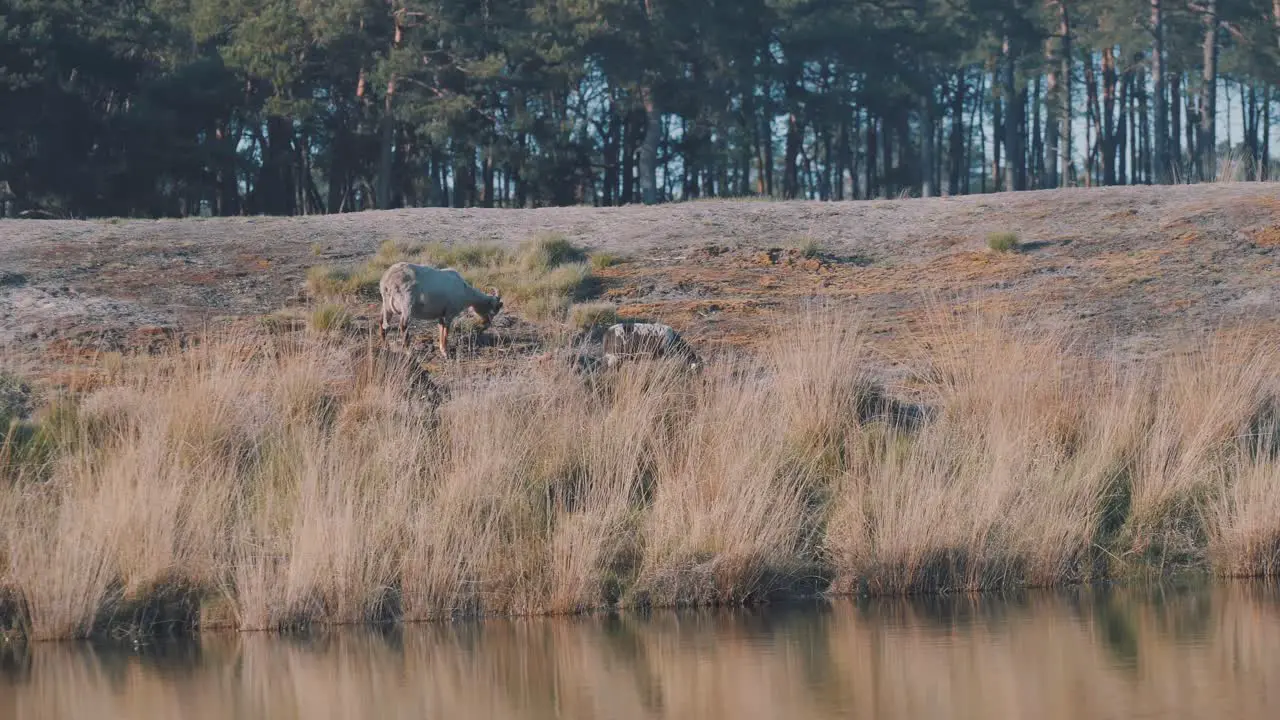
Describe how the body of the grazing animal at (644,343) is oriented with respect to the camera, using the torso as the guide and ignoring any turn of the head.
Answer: to the viewer's right

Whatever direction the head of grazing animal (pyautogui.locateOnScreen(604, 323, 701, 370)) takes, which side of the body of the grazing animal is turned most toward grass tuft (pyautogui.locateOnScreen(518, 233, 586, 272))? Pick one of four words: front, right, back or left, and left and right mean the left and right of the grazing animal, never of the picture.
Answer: left

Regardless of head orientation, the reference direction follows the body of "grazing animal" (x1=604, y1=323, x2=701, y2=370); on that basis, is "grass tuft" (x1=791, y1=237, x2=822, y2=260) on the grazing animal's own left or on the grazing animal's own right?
on the grazing animal's own left

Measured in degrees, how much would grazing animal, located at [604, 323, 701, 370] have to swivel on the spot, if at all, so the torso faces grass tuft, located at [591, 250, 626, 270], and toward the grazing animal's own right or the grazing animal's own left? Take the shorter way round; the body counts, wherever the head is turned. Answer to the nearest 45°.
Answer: approximately 90° to the grazing animal's own left

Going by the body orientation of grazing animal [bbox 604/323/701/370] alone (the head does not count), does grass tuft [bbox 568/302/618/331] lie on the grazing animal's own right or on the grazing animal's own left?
on the grazing animal's own left

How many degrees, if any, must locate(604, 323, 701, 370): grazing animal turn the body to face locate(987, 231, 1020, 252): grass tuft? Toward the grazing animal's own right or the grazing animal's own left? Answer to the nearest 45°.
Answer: approximately 45° to the grazing animal's own left

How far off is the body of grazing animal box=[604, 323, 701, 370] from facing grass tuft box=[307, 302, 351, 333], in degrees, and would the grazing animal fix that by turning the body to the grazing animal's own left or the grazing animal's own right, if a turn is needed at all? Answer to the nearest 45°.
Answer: approximately 135° to the grazing animal's own left

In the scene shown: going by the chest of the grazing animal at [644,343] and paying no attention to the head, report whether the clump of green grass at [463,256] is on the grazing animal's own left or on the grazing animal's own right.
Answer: on the grazing animal's own left

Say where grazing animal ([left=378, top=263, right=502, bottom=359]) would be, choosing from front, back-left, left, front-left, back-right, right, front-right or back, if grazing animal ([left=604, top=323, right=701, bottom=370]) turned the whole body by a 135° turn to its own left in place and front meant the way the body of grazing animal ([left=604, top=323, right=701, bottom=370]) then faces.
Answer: front
